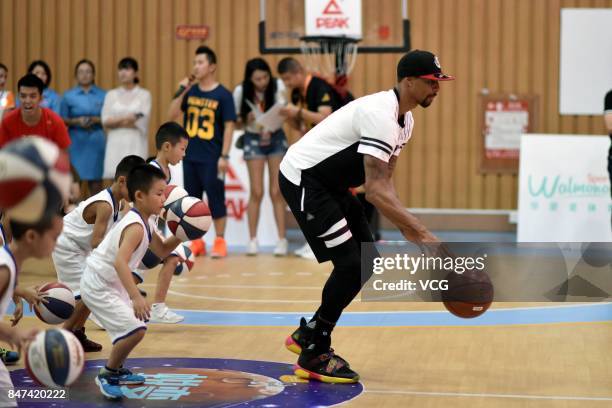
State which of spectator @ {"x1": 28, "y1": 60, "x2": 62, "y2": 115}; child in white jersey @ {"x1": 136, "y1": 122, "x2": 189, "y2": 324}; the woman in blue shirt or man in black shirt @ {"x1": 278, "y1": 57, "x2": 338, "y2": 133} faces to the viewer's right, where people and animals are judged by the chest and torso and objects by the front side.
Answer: the child in white jersey

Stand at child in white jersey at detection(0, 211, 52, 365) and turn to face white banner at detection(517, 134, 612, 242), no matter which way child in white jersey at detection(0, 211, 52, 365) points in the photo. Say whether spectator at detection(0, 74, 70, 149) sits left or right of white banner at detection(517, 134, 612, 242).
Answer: left

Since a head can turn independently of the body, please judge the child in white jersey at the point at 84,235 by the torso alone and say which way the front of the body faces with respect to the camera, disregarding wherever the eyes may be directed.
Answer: to the viewer's right

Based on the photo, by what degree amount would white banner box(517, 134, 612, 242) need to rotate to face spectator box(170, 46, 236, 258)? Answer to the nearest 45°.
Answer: approximately 45° to its right

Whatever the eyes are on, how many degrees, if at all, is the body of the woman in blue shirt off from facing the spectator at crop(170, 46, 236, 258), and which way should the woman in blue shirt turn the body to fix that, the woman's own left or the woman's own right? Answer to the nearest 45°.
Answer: approximately 45° to the woman's own left

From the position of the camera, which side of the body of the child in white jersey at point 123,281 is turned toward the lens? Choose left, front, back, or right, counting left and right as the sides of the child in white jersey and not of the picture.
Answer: right

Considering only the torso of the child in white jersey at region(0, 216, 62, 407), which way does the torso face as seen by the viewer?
to the viewer's right

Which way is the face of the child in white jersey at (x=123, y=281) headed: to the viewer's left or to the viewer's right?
to the viewer's right
